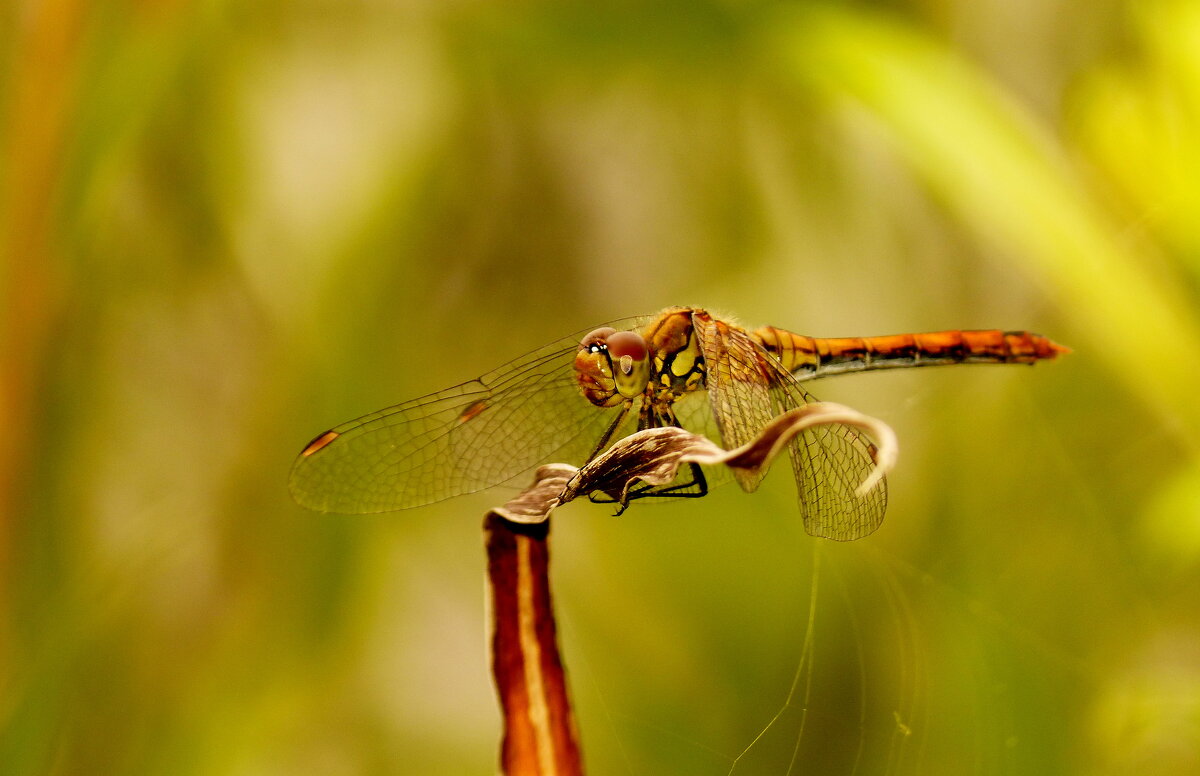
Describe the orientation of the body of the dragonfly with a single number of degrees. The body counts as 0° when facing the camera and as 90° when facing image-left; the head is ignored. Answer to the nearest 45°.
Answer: approximately 45°
